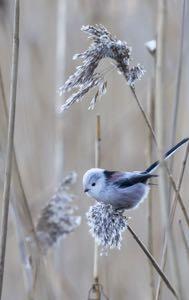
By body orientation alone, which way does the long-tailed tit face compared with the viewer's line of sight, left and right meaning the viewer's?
facing to the left of the viewer
